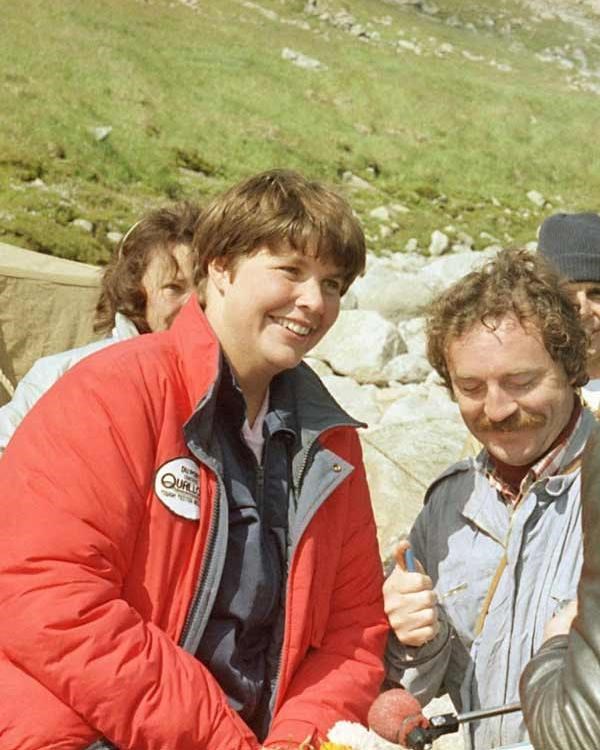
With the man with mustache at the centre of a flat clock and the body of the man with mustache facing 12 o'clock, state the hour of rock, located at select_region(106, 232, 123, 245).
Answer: The rock is roughly at 5 o'clock from the man with mustache.

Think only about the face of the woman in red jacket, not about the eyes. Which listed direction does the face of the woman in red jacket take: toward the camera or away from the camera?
toward the camera

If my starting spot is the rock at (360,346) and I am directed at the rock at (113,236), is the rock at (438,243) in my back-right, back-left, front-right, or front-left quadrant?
front-right

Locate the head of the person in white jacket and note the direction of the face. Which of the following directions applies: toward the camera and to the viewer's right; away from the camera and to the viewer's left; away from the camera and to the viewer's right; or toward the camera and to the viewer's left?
toward the camera and to the viewer's right

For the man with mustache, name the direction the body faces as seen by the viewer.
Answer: toward the camera

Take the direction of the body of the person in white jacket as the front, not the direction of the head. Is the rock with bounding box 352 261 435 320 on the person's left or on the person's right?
on the person's left

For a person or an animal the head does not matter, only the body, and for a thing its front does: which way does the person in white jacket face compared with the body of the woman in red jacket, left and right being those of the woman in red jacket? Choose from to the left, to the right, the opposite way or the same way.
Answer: the same way

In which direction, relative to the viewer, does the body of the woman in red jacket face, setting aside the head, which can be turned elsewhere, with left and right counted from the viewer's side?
facing the viewer and to the right of the viewer

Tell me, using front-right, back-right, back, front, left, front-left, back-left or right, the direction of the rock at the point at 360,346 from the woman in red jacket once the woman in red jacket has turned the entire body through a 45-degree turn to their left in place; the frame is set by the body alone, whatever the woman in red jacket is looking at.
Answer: left

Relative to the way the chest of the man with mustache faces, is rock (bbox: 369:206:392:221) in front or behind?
behind

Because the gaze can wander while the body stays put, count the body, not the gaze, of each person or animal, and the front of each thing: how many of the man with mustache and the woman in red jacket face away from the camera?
0

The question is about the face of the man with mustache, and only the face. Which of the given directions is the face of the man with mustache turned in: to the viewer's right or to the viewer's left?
to the viewer's left

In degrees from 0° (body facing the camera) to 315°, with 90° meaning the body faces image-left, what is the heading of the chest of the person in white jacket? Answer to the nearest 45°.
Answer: approximately 315°

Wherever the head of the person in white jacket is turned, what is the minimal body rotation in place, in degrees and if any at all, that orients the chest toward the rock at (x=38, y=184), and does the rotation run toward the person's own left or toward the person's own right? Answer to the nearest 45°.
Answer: approximately 135° to the person's own left

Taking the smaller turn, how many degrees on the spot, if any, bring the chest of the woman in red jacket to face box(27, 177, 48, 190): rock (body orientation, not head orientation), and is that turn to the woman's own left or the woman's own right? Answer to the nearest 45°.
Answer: approximately 135° to the woman's own left

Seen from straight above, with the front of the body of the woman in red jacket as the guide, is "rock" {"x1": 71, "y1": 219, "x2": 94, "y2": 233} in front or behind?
behind

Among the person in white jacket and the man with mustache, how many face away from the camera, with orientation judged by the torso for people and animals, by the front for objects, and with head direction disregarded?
0

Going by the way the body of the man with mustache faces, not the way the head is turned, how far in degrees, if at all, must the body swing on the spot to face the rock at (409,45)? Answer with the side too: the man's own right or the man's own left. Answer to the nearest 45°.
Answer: approximately 180°
